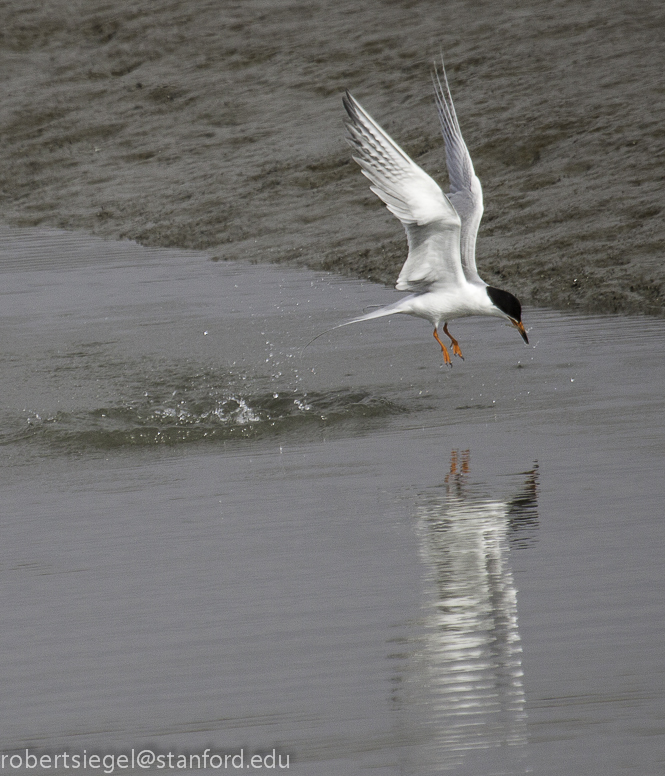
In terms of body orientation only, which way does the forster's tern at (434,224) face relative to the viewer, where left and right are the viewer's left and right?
facing to the right of the viewer
